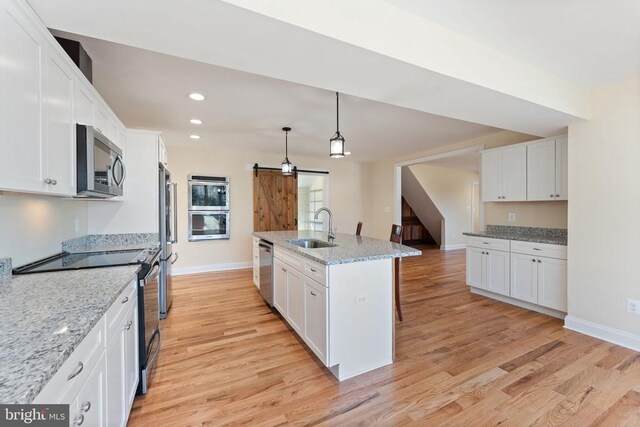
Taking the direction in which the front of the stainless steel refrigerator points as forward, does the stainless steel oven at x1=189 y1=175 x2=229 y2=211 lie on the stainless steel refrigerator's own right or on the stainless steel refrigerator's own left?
on the stainless steel refrigerator's own left

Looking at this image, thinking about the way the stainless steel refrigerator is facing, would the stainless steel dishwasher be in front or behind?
in front

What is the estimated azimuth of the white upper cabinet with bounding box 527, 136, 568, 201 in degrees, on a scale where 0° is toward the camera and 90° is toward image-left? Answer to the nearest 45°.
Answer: approximately 45°

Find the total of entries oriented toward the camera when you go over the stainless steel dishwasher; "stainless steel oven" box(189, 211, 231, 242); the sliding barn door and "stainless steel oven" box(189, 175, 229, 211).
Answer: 3

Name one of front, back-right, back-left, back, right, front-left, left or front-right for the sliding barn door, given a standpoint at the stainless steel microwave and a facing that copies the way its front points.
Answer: left

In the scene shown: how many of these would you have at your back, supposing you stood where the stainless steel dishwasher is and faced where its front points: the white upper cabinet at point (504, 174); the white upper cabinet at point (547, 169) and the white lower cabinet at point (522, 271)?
3

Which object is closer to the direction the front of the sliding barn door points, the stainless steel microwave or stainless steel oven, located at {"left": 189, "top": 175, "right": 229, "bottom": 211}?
the stainless steel microwave

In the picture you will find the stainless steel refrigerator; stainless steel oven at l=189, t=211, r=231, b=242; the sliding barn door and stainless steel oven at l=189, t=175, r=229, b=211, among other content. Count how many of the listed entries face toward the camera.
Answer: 3

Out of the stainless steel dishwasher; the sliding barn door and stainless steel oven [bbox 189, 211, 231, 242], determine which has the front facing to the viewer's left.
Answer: the stainless steel dishwasher

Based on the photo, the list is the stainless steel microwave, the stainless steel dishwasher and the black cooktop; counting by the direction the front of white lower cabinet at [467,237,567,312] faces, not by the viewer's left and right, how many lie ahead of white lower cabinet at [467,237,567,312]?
3

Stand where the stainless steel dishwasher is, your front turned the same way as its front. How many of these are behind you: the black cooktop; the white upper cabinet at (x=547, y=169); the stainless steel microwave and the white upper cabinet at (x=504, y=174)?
2

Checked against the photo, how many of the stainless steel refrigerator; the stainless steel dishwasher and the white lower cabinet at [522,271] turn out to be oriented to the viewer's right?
1

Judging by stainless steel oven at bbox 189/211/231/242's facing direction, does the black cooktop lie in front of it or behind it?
in front

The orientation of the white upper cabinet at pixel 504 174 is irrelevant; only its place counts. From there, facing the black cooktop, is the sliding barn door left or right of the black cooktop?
right
